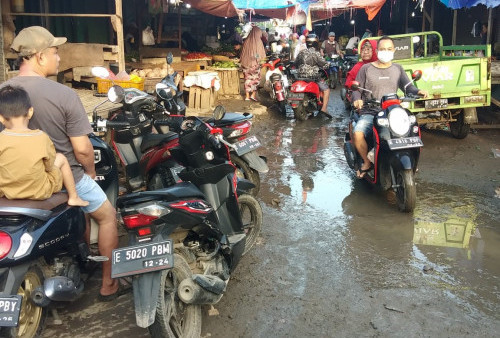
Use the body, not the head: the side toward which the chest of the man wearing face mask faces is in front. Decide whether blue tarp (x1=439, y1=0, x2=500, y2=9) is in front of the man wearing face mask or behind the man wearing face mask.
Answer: behind

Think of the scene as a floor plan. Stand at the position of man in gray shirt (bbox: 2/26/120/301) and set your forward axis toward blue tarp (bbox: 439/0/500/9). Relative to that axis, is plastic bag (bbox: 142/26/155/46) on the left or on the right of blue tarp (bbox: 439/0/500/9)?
left

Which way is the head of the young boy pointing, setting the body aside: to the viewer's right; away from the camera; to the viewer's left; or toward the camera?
away from the camera

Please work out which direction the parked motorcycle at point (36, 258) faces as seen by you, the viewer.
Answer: facing away from the viewer and to the right of the viewer

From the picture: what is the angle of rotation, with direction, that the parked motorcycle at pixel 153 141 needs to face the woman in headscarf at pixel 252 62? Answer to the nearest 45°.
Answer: approximately 45° to its right
